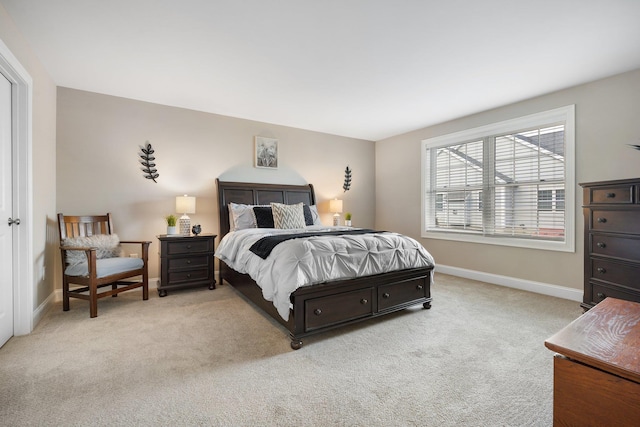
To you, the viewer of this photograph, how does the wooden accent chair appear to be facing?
facing the viewer and to the right of the viewer

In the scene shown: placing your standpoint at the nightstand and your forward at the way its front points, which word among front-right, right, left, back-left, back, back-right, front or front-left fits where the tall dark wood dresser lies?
front-left

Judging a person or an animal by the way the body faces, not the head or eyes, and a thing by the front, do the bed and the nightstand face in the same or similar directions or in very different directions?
same or similar directions

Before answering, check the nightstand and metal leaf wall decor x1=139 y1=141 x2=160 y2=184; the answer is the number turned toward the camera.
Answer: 2

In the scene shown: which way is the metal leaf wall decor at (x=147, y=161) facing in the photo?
toward the camera

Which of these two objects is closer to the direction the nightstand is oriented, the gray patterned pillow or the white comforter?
the white comforter

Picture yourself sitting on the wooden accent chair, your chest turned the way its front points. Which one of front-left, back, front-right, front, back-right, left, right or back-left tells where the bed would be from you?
front

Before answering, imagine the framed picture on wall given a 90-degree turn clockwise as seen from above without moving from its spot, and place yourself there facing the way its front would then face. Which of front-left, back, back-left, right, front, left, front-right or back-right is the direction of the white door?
front

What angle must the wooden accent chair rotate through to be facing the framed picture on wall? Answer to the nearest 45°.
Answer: approximately 45° to its left

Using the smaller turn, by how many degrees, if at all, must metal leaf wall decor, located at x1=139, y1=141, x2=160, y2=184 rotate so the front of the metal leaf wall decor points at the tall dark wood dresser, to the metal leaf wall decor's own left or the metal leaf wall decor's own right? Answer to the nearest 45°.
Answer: approximately 45° to the metal leaf wall decor's own left

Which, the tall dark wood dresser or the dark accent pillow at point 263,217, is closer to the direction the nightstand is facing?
the tall dark wood dresser

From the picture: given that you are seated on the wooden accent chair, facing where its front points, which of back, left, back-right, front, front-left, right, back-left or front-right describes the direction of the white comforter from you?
front

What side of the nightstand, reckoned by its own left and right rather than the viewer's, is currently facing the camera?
front

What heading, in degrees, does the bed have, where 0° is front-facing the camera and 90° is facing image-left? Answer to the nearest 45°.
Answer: approximately 315°

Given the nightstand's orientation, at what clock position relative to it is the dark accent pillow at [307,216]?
The dark accent pillow is roughly at 9 o'clock from the nightstand.
